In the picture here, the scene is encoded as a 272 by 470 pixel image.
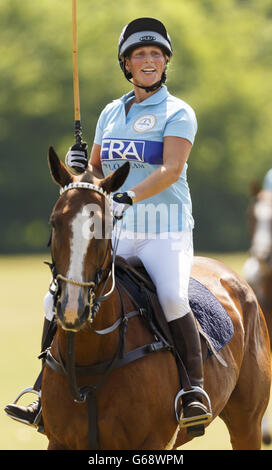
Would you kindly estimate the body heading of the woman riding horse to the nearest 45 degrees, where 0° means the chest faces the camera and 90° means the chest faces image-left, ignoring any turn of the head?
approximately 45°

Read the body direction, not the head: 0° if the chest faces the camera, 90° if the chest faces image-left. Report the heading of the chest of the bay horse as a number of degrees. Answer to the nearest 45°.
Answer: approximately 45°
